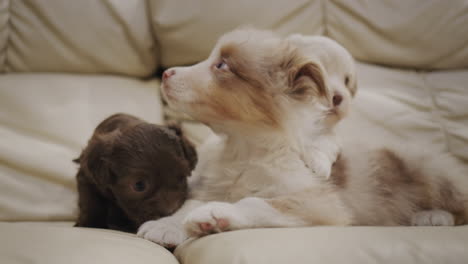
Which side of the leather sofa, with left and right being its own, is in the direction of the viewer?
front

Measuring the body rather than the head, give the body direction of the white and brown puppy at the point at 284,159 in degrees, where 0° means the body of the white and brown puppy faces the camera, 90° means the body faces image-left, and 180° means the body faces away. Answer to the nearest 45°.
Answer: approximately 90°
